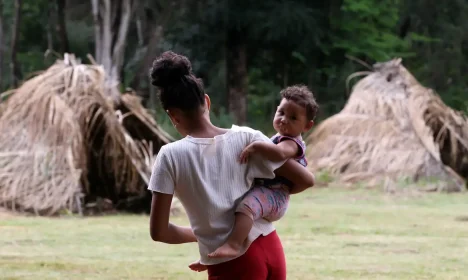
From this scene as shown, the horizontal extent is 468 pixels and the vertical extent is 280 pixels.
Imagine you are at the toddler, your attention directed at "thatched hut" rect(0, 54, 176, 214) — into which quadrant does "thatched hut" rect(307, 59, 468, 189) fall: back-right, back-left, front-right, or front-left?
front-right

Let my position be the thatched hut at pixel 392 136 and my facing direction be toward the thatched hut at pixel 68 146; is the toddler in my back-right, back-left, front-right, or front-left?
front-left

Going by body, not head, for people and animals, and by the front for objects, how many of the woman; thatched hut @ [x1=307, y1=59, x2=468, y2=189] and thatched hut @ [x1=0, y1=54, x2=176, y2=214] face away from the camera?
1

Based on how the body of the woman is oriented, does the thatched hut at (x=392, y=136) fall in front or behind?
in front

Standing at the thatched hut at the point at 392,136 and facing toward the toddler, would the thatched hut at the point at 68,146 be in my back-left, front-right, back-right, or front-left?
front-right

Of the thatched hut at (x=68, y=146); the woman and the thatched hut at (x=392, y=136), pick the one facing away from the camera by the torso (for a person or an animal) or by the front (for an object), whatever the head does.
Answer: the woman

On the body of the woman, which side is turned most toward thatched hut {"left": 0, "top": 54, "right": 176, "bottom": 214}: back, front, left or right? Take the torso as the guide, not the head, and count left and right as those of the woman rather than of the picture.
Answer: front

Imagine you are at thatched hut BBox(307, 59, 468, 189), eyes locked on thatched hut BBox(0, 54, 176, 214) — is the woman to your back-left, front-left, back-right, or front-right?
front-left

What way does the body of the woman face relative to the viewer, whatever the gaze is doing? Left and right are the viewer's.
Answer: facing away from the viewer
